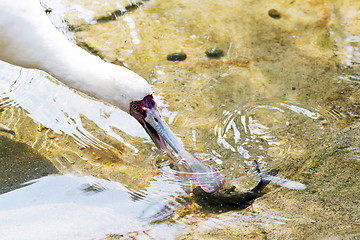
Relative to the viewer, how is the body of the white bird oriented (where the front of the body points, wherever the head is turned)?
to the viewer's right

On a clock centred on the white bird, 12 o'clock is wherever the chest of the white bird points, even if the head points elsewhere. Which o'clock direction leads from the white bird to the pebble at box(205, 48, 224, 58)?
The pebble is roughly at 11 o'clock from the white bird.

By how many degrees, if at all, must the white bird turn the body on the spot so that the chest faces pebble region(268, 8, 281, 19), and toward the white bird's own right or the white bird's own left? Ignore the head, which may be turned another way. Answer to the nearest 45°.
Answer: approximately 45° to the white bird's own left

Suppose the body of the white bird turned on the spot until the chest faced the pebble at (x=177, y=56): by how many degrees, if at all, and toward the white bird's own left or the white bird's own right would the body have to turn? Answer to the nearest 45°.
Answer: approximately 45° to the white bird's own left
